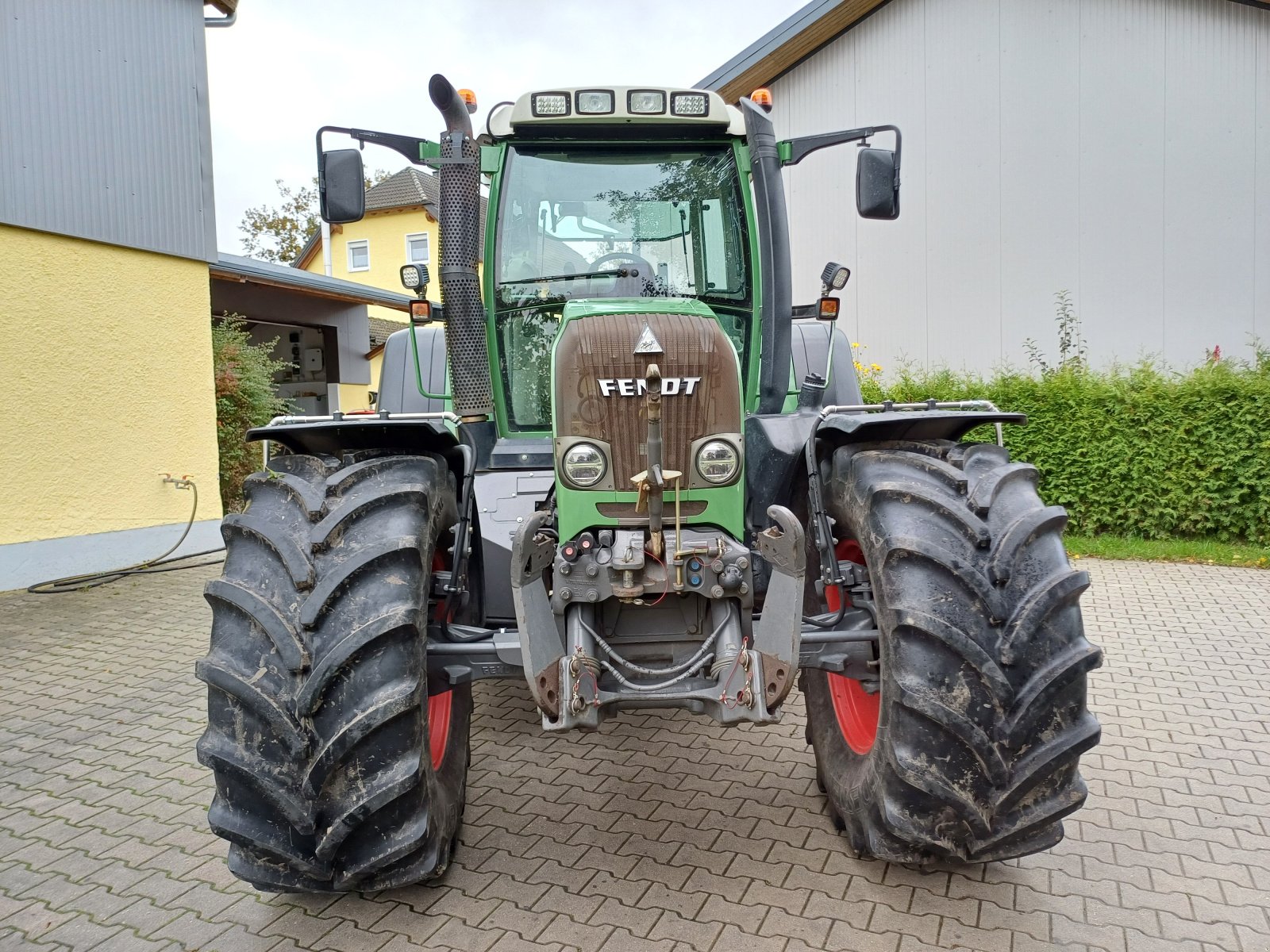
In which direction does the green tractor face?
toward the camera

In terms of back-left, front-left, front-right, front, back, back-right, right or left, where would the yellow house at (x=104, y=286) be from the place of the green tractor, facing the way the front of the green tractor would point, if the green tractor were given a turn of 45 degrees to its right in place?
right

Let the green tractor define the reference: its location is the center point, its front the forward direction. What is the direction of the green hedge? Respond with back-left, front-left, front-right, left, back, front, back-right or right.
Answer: back-left

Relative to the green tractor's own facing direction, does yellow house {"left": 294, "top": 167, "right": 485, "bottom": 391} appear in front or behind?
behind

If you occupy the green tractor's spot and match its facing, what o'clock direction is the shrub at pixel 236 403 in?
The shrub is roughly at 5 o'clock from the green tractor.

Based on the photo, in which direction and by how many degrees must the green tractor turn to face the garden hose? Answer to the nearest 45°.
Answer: approximately 135° to its right

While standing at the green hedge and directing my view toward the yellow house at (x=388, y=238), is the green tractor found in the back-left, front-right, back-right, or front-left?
back-left
